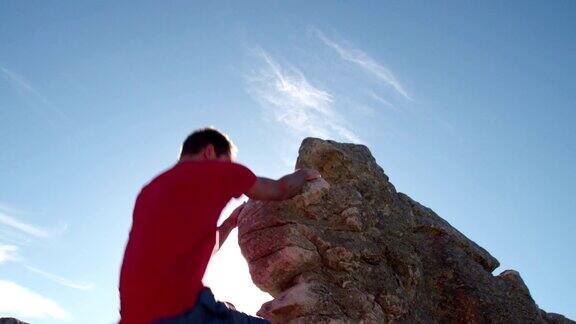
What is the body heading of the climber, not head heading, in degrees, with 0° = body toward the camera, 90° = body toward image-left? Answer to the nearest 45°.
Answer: approximately 225°

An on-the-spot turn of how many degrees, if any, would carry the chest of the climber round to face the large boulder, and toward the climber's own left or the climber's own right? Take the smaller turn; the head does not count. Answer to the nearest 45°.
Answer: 0° — they already face it
